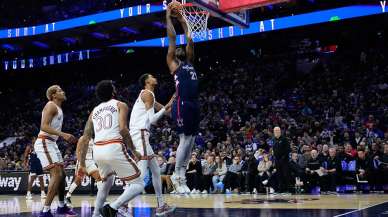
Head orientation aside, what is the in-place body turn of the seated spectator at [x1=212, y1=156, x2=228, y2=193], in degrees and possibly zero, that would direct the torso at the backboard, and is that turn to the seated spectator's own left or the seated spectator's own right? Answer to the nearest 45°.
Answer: approximately 45° to the seated spectator's own left

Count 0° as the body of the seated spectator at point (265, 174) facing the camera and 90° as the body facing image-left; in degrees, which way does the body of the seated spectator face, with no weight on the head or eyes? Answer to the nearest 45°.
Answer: approximately 0°

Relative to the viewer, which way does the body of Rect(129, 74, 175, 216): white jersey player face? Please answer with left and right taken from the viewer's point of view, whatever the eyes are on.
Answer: facing to the right of the viewer

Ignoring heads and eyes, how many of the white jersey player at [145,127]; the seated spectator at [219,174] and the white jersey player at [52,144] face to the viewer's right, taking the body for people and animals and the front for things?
2

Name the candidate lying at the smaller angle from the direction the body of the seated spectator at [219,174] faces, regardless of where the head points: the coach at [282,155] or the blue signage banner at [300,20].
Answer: the coach

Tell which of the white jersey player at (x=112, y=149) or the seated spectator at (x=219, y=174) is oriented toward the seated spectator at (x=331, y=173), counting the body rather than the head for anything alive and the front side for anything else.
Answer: the white jersey player

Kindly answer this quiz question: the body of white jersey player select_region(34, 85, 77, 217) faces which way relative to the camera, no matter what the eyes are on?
to the viewer's right

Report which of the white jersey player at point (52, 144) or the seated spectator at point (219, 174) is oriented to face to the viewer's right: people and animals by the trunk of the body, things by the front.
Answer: the white jersey player

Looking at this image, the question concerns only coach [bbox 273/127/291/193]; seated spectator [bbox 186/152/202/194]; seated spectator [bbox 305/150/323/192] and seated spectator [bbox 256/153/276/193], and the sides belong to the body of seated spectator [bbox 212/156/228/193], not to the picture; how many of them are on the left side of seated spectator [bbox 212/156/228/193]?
3
